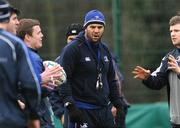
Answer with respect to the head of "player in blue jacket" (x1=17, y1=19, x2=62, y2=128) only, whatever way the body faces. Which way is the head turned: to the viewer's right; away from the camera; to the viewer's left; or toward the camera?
to the viewer's right

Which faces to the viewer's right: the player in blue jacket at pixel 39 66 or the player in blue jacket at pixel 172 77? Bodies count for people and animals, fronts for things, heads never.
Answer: the player in blue jacket at pixel 39 66

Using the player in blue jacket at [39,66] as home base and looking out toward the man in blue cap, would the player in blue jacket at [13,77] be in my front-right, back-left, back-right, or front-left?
back-right

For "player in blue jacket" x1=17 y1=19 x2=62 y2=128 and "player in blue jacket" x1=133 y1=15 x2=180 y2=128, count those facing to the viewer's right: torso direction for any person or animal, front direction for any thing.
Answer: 1

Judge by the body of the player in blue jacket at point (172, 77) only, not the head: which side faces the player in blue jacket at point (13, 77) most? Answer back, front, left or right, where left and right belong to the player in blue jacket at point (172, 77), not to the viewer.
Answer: front

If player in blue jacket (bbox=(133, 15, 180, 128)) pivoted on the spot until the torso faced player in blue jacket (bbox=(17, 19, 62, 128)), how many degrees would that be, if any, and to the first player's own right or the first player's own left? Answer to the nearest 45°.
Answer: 0° — they already face them

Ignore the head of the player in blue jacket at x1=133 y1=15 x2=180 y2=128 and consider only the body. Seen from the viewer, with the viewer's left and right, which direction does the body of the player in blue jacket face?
facing the viewer and to the left of the viewer

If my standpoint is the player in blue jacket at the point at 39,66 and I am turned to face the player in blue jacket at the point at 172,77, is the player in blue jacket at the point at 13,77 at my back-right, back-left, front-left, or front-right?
back-right

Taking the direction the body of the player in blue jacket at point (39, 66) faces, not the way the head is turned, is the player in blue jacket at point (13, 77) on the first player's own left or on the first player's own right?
on the first player's own right

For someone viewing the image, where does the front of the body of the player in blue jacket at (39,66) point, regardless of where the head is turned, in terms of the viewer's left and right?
facing to the right of the viewer

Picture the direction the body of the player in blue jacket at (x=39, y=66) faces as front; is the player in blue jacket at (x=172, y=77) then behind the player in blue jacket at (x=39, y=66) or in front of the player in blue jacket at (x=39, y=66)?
in front
